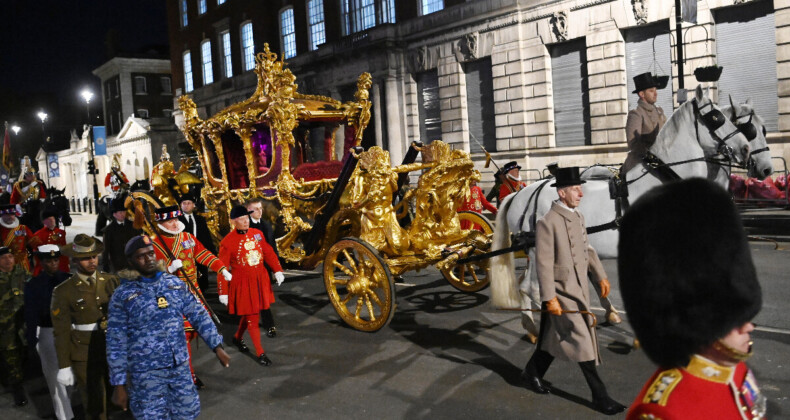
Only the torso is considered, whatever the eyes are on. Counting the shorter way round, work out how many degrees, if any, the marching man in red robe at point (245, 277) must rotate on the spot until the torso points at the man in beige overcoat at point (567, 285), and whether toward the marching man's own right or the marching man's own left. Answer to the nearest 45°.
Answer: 0° — they already face them

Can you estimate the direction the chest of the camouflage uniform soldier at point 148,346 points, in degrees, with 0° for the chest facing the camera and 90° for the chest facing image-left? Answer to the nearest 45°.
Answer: approximately 315°

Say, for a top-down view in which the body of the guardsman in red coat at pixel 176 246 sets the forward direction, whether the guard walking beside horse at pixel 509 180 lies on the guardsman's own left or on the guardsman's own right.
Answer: on the guardsman's own left

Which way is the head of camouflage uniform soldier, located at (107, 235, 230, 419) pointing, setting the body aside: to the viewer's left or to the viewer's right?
to the viewer's right

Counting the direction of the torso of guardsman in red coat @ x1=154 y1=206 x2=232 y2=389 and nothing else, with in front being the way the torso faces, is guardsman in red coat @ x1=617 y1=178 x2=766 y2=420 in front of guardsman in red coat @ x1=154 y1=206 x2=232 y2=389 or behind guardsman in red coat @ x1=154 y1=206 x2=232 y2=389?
in front

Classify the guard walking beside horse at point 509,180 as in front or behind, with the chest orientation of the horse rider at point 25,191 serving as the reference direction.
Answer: in front

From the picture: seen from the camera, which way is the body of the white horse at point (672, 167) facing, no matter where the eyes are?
to the viewer's right
